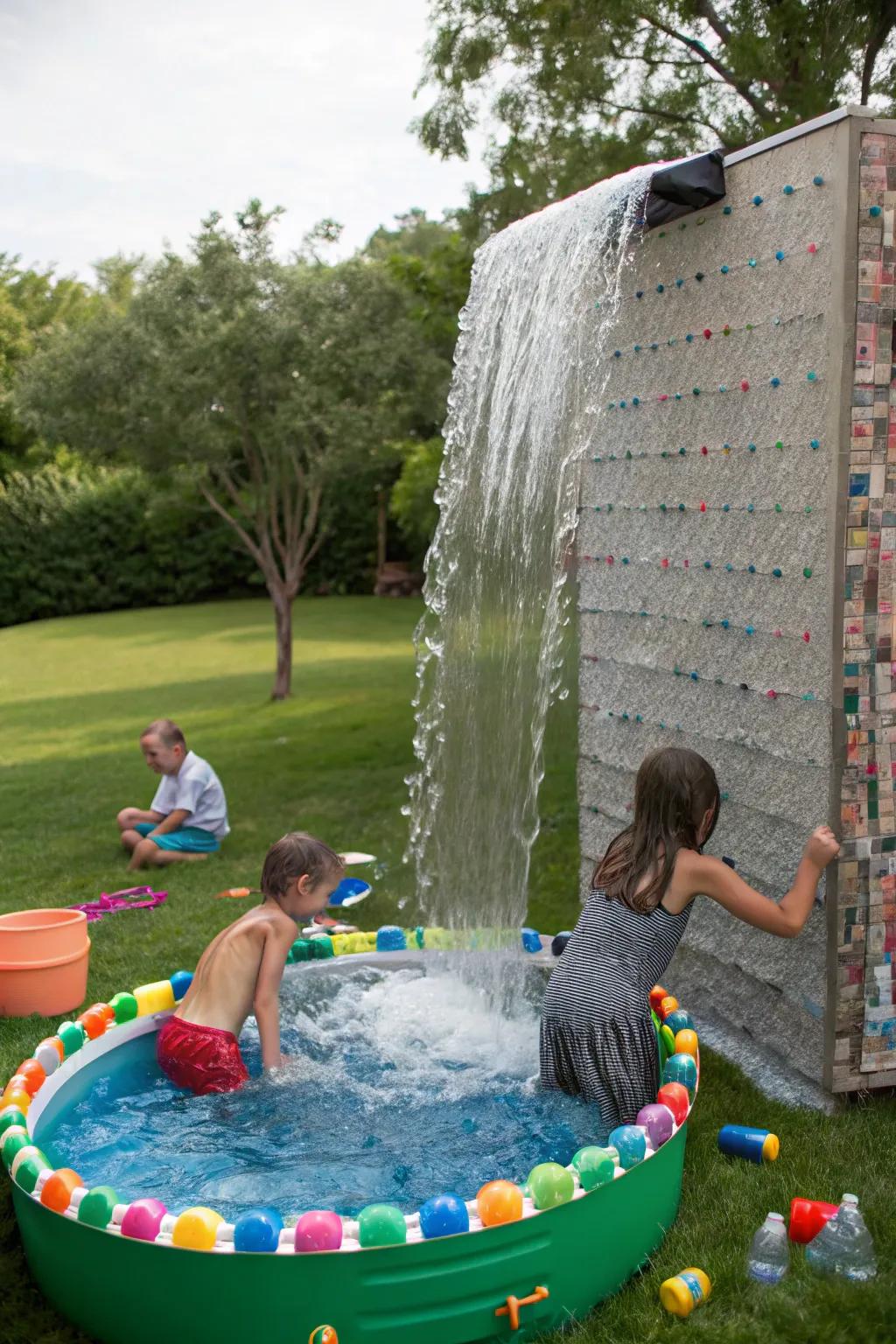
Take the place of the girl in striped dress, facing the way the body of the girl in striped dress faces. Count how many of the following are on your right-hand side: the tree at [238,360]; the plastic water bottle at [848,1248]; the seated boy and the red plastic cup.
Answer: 2

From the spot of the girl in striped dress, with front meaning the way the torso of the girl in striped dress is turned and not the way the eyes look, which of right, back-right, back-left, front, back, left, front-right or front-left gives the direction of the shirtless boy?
back-left

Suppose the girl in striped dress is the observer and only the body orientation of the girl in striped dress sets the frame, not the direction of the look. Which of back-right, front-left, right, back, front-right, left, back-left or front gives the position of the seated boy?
left

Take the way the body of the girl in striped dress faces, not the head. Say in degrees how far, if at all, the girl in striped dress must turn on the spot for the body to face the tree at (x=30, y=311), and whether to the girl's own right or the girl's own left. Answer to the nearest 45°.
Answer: approximately 90° to the girl's own left

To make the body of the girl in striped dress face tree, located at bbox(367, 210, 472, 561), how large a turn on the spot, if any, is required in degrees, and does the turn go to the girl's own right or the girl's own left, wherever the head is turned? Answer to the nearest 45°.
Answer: approximately 45° to the girl's own left

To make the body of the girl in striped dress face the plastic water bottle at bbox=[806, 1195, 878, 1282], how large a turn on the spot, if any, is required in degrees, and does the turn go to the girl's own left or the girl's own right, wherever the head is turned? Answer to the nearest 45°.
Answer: approximately 90° to the girl's own right

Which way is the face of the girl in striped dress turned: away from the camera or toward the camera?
away from the camera

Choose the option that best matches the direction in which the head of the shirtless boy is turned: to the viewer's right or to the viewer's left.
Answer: to the viewer's right

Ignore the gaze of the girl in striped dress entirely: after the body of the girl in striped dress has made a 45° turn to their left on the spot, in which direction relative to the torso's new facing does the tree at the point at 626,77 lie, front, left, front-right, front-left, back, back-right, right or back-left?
front

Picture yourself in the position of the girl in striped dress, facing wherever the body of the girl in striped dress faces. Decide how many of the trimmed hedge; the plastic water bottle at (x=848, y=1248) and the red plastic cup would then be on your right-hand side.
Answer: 2

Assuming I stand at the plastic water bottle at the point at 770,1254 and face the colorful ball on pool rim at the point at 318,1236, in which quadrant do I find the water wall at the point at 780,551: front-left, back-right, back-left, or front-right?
back-right

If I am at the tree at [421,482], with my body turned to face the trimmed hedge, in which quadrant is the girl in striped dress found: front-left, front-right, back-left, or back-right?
back-left

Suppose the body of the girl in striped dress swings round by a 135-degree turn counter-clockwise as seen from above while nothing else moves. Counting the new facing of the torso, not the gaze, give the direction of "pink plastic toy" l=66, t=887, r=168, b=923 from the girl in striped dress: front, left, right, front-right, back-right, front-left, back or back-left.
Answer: front-right

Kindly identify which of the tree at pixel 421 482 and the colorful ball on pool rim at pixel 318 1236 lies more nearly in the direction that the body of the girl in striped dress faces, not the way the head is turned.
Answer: the tree

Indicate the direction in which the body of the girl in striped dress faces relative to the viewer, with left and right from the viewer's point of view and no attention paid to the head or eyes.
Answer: facing away from the viewer and to the right of the viewer

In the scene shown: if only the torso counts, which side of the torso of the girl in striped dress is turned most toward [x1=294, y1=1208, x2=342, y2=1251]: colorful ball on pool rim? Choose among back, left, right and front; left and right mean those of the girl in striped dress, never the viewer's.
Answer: back
